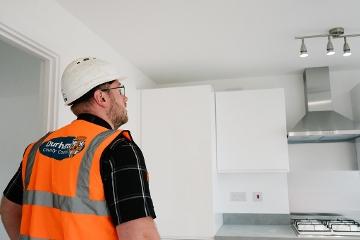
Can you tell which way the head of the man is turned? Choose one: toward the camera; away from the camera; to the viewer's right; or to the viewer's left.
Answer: to the viewer's right

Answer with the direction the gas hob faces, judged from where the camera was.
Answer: facing the viewer

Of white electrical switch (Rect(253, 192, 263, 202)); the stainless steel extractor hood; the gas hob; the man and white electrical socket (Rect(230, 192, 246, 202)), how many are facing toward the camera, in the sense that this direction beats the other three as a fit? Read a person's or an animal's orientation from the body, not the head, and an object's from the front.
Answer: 4

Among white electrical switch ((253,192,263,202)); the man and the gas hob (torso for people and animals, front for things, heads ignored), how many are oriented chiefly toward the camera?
2

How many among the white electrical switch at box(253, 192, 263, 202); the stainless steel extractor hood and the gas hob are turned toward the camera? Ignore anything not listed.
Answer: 3

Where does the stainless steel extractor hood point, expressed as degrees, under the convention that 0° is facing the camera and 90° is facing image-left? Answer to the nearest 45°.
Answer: approximately 0°

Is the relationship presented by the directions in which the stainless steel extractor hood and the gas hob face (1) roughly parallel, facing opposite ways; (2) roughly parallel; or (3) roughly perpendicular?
roughly parallel

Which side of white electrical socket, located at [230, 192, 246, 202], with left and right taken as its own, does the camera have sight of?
front

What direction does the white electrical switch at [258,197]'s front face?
toward the camera

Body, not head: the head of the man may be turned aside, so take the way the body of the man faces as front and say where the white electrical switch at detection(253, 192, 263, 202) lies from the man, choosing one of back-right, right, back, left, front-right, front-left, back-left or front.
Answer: front

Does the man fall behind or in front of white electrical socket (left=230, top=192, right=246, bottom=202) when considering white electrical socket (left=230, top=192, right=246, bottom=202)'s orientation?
in front
